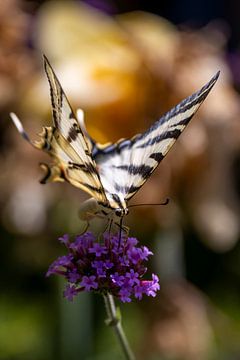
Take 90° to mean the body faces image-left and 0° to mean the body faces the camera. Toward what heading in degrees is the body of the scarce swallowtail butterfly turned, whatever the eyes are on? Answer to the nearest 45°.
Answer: approximately 315°
